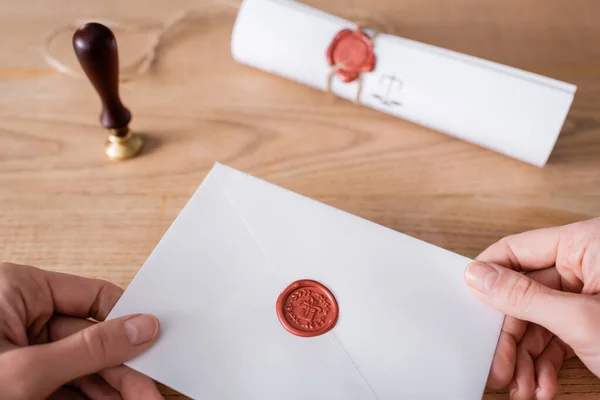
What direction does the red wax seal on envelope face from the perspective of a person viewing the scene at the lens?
facing the viewer

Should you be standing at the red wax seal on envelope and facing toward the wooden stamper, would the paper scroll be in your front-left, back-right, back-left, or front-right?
front-right
